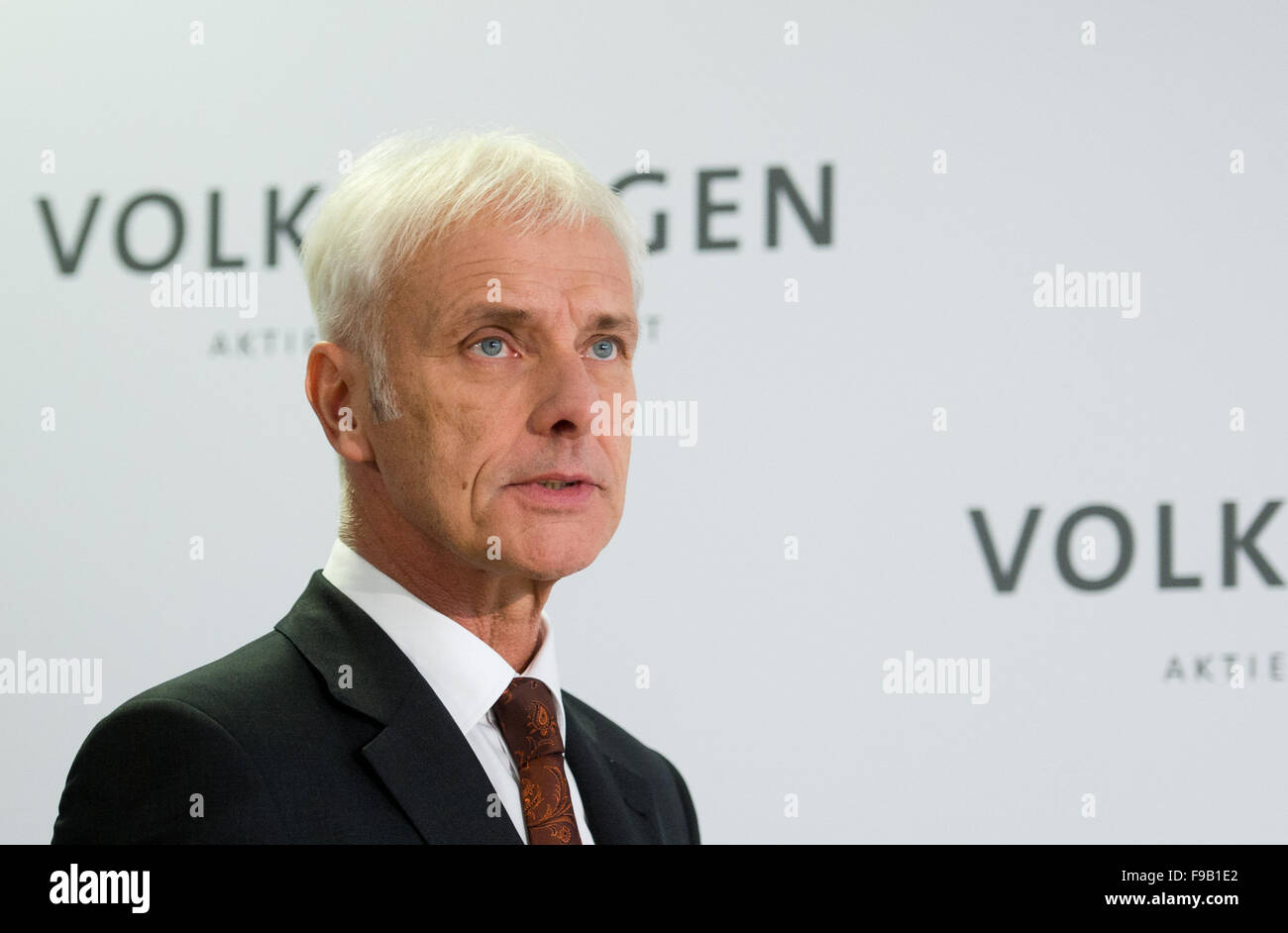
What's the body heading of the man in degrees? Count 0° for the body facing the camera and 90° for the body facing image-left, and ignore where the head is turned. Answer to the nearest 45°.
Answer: approximately 315°
